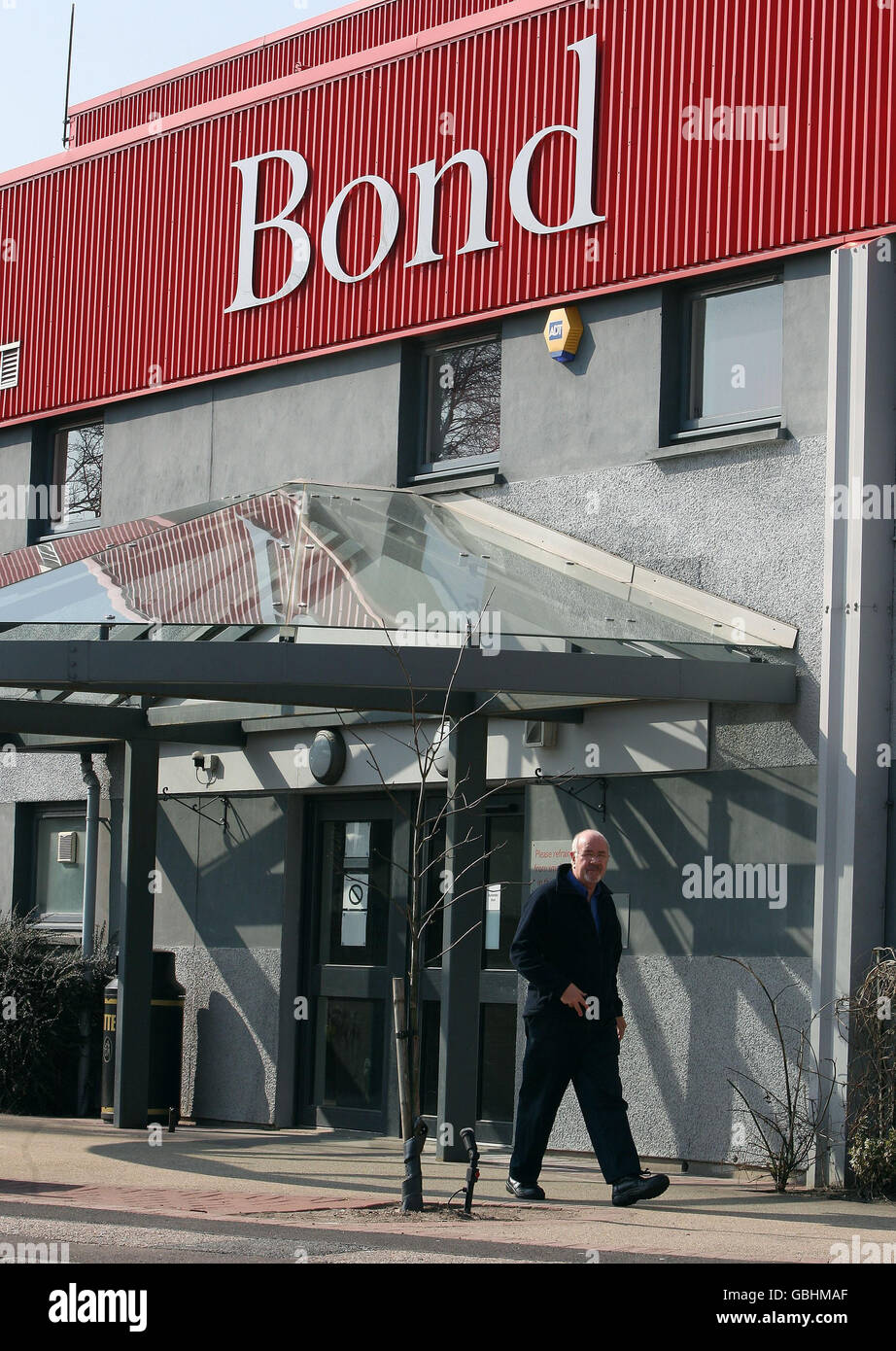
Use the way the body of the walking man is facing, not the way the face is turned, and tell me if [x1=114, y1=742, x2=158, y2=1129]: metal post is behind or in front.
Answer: behind

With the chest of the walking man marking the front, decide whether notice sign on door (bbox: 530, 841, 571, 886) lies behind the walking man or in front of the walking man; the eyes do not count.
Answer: behind

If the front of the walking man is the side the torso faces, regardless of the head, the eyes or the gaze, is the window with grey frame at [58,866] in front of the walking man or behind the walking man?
behind

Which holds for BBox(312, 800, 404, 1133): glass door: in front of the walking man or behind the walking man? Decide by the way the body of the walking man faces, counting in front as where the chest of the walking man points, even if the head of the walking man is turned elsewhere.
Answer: behind

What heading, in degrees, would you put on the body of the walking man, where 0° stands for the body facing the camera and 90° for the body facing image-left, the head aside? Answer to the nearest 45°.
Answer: approximately 315°

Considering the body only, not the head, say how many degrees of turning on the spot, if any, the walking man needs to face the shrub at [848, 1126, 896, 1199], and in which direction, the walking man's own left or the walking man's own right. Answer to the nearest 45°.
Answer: approximately 90° to the walking man's own left

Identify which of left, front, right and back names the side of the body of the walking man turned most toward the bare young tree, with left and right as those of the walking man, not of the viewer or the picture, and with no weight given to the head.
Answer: right

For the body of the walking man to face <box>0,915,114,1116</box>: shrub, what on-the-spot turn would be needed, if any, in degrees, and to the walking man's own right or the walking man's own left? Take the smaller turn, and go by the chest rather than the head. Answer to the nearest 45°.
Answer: approximately 180°

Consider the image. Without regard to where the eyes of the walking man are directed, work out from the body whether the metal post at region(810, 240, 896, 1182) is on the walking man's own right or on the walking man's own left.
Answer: on the walking man's own left
